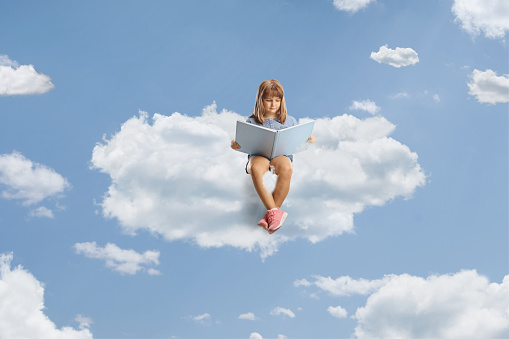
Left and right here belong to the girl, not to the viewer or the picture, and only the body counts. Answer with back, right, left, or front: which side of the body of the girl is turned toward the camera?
front
